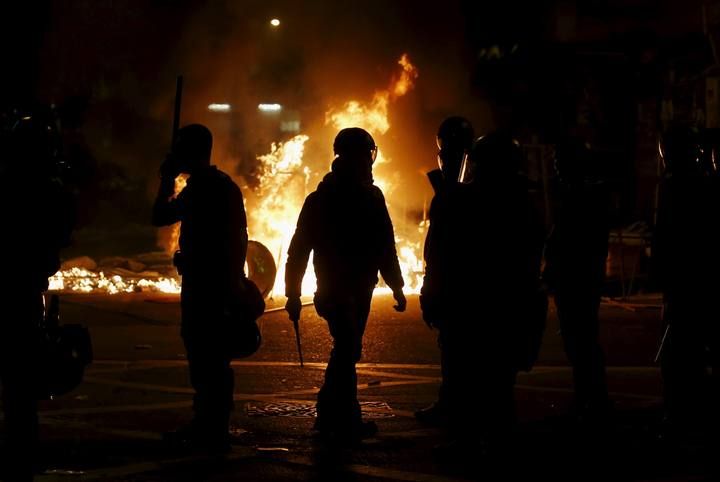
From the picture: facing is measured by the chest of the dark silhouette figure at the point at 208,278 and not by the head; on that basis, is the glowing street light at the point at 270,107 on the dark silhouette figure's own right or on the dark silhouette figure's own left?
on the dark silhouette figure's own right

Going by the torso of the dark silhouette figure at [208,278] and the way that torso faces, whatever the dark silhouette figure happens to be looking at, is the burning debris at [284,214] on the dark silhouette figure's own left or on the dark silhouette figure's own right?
on the dark silhouette figure's own right

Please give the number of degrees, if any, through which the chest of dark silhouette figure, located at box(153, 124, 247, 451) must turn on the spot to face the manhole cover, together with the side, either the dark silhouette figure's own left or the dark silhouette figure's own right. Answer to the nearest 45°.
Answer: approximately 135° to the dark silhouette figure's own right

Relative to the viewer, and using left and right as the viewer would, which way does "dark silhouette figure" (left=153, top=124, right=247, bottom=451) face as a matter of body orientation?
facing to the left of the viewer

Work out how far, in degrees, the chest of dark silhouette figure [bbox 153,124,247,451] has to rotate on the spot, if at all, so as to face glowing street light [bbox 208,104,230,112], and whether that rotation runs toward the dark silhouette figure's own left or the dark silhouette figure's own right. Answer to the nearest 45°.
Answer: approximately 90° to the dark silhouette figure's own right

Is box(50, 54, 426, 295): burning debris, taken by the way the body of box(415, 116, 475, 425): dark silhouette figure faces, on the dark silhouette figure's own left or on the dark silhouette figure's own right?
on the dark silhouette figure's own right

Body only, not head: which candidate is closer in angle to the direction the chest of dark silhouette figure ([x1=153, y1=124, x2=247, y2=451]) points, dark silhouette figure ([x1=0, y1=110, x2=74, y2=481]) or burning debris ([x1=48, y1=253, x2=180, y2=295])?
the dark silhouette figure

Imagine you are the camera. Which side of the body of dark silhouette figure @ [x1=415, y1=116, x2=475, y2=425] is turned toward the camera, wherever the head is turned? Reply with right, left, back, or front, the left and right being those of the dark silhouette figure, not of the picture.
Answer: left

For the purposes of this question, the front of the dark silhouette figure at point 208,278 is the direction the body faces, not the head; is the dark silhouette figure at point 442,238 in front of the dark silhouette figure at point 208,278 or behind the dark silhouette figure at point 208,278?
behind

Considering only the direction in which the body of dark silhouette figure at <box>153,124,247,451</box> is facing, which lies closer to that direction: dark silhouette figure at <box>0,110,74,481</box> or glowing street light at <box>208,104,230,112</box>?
the dark silhouette figure

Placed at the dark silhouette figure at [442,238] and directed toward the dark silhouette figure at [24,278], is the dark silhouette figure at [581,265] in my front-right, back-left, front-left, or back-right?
back-left
